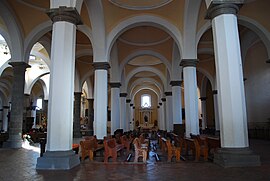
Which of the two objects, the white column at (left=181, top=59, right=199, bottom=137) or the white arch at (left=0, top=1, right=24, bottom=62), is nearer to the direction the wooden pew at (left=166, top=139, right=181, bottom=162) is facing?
the white column

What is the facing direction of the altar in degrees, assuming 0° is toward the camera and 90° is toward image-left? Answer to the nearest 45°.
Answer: approximately 0°

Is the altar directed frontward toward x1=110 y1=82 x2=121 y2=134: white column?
yes

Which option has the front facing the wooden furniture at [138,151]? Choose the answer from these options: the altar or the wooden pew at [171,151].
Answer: the altar

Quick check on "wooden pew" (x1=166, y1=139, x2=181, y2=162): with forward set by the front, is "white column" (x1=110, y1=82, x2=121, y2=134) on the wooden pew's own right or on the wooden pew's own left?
on the wooden pew's own left

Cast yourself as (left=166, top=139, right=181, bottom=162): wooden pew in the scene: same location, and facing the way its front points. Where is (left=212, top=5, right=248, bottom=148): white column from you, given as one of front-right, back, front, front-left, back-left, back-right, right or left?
front-right

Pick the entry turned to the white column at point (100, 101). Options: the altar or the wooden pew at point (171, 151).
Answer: the altar
